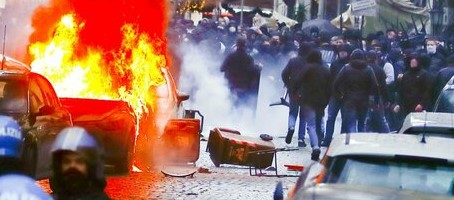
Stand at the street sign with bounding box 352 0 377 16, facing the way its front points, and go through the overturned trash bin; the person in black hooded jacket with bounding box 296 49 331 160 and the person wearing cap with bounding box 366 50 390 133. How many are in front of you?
3

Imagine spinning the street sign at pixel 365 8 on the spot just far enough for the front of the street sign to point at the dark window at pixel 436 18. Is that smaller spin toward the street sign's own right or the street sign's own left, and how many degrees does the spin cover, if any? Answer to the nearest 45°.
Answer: approximately 135° to the street sign's own left

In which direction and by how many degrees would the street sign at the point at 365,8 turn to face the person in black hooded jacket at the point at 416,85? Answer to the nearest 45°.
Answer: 0° — it already faces them

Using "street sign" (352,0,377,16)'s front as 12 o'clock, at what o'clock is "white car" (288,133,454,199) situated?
The white car is roughly at 12 o'clock from the street sign.

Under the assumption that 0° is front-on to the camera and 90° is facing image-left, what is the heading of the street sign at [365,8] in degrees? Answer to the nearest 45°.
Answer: approximately 0°

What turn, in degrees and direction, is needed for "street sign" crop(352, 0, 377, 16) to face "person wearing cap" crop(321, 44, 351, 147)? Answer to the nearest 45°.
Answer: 0° — it already faces them
